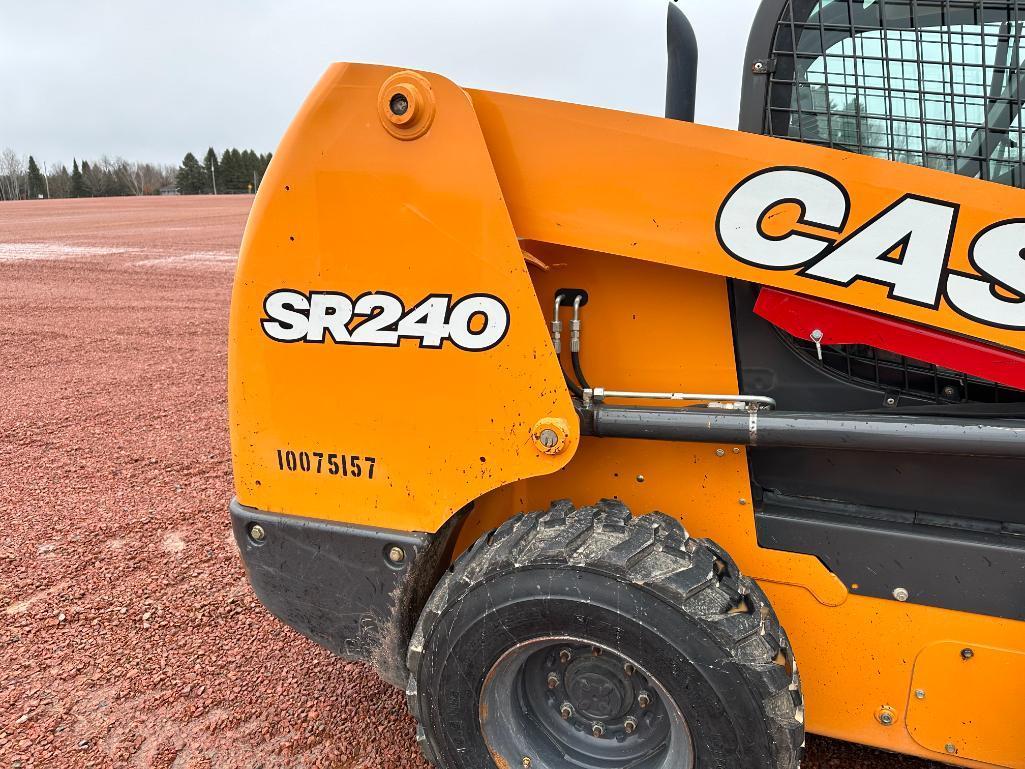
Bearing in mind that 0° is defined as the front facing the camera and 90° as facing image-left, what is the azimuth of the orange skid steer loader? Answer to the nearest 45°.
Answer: approximately 270°
